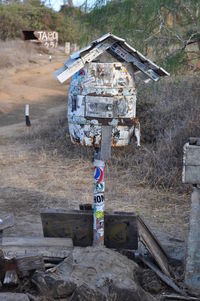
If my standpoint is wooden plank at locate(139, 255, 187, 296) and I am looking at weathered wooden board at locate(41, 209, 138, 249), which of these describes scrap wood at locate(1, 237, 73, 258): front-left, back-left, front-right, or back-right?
front-left

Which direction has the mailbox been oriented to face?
toward the camera

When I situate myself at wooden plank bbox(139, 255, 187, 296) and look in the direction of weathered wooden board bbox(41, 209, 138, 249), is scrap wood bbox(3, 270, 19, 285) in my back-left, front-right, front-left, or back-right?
front-left
